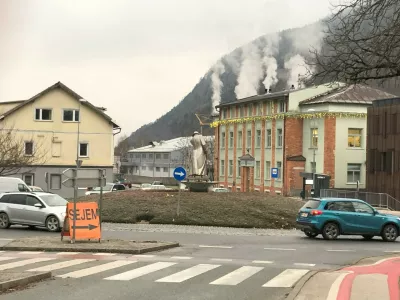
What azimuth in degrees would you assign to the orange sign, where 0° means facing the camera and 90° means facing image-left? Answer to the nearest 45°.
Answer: approximately 0°

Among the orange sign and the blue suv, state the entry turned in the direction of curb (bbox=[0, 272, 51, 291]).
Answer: the orange sign

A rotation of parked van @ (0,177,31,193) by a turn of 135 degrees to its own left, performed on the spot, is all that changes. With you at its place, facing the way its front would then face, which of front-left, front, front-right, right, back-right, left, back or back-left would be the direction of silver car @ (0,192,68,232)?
back-left

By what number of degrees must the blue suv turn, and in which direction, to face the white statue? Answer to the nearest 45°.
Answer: approximately 90° to its left

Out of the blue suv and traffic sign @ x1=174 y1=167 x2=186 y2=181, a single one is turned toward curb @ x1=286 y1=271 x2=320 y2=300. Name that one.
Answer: the traffic sign

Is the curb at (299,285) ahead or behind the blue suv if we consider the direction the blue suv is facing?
behind

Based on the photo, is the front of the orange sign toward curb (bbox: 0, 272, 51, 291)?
yes

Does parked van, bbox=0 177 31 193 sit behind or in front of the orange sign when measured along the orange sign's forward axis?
behind

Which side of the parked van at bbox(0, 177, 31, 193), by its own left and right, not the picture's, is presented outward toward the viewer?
right

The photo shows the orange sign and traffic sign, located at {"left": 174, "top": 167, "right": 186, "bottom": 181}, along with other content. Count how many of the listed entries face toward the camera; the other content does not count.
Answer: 2

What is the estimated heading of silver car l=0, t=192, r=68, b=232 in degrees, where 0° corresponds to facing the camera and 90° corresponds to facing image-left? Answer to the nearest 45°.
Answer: approximately 315°
